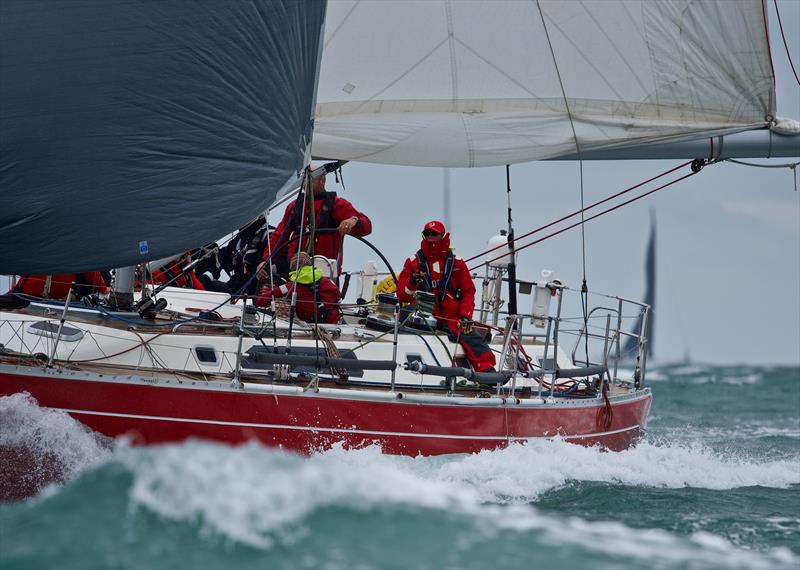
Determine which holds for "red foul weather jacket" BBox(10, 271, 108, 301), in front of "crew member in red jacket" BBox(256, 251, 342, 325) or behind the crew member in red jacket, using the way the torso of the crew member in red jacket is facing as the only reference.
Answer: in front

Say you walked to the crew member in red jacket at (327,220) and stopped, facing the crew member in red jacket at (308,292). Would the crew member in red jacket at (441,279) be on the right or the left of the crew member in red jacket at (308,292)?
left

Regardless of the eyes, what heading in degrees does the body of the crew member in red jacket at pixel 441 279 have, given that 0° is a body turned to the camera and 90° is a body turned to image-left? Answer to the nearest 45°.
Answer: approximately 0°

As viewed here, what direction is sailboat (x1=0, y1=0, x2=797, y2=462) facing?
to the viewer's left

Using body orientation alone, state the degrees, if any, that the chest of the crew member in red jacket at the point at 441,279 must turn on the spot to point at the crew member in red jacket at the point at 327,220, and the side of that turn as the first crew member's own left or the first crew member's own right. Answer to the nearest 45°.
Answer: approximately 135° to the first crew member's own right

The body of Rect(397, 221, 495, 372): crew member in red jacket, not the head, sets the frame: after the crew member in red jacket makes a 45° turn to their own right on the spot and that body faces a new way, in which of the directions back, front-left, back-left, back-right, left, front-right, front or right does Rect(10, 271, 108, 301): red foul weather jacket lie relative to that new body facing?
front-right
